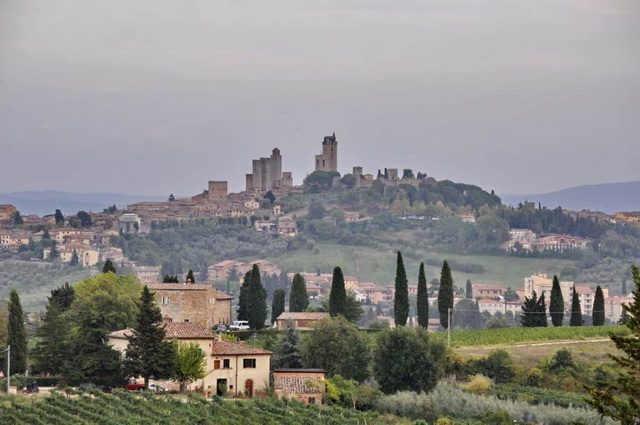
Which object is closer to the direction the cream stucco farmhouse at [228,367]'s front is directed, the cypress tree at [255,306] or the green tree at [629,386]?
the green tree

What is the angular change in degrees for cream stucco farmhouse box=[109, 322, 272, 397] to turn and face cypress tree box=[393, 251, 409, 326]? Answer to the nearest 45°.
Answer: approximately 135° to its left

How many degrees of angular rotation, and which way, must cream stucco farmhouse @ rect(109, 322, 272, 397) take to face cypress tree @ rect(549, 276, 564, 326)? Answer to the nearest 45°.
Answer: approximately 135° to its left

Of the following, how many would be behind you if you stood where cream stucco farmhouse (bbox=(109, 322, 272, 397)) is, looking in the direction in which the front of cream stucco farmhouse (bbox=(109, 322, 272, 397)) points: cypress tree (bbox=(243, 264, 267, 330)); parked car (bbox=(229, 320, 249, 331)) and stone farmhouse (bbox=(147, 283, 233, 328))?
3

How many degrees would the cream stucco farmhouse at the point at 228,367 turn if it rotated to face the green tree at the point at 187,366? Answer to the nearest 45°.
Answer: approximately 45° to its right

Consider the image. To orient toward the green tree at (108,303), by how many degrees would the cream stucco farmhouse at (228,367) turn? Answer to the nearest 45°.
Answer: approximately 135° to its right

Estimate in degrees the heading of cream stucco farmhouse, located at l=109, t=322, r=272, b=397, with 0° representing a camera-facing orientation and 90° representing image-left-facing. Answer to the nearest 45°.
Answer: approximately 0°

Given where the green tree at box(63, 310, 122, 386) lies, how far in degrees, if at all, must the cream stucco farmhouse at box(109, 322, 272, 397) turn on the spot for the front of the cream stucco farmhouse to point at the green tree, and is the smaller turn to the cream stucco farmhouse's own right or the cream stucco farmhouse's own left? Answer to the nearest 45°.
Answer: approximately 90° to the cream stucco farmhouse's own right
